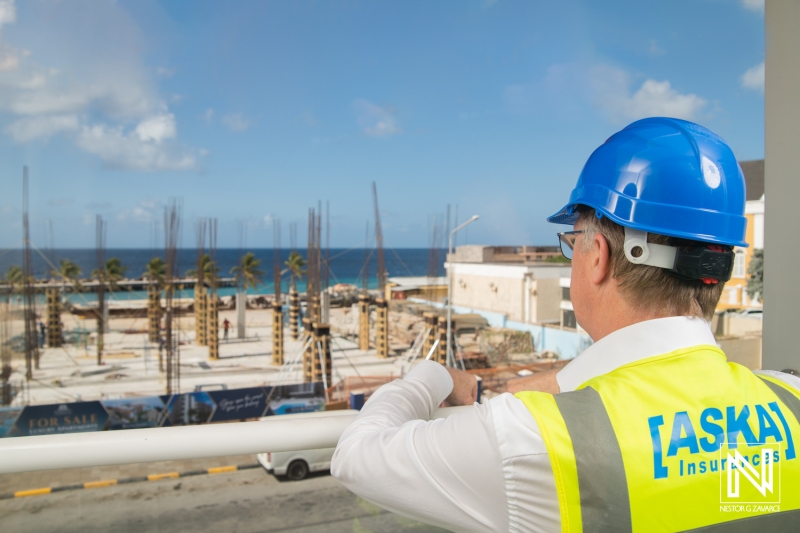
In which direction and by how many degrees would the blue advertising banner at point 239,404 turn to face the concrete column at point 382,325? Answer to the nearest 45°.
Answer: approximately 135° to its left

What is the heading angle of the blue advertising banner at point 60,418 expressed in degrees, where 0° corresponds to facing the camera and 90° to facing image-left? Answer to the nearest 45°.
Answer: approximately 0°

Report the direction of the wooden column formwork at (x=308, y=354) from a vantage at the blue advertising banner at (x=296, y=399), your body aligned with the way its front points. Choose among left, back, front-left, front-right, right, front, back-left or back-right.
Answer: back

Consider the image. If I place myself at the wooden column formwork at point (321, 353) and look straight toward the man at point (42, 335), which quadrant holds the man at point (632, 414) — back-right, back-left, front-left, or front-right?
back-left

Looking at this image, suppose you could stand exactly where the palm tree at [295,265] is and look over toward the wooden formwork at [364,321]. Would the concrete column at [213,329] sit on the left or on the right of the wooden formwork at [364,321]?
right

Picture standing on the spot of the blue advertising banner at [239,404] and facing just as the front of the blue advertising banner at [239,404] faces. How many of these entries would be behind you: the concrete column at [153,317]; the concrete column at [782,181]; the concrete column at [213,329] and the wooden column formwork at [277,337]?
3

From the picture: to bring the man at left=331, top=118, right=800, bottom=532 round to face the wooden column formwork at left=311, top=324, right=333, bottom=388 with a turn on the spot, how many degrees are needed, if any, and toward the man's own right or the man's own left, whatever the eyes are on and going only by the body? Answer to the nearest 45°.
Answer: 0° — they already face it

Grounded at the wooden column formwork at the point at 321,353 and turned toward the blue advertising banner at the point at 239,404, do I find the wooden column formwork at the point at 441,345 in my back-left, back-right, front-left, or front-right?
back-left

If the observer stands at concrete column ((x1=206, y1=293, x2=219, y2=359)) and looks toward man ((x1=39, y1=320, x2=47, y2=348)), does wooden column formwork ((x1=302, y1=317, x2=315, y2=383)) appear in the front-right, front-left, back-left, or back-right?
back-left

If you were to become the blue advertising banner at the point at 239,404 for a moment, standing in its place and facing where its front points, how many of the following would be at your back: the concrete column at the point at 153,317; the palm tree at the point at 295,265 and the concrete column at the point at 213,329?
3

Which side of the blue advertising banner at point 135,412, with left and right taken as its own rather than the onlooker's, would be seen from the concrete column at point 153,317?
back

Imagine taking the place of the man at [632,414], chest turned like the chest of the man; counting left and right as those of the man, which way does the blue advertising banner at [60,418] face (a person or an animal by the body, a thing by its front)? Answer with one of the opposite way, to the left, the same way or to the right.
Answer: the opposite way

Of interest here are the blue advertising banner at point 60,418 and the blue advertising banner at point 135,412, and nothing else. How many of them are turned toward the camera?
2

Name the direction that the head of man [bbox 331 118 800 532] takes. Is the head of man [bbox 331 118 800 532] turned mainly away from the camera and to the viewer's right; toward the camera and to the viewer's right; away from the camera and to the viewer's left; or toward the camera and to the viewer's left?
away from the camera and to the viewer's left

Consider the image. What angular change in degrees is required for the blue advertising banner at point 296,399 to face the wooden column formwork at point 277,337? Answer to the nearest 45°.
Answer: approximately 180°
